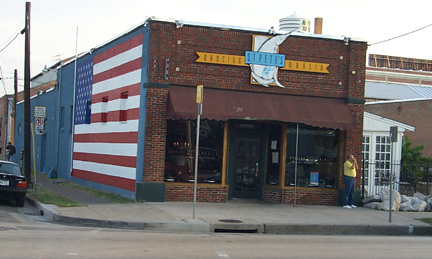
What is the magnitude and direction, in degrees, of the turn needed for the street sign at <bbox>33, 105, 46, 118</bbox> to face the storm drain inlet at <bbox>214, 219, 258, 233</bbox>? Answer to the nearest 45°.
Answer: approximately 45° to its left

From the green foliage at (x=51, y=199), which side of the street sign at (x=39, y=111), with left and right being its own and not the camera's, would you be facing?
front

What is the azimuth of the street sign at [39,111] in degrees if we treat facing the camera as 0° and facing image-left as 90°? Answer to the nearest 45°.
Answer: approximately 0°

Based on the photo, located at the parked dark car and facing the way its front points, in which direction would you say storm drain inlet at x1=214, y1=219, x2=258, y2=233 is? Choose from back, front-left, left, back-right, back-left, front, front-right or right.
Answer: back-right

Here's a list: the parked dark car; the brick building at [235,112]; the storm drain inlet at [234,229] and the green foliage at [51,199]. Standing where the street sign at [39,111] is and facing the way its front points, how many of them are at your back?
0

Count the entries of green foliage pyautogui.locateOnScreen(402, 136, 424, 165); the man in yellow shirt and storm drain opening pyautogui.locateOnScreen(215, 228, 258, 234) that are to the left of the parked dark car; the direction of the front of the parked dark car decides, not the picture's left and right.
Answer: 0

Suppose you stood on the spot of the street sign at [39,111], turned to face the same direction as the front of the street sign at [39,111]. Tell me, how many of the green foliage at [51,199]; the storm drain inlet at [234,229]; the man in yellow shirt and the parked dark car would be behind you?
0

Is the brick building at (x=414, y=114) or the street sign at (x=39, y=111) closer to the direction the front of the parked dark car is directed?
the street sign

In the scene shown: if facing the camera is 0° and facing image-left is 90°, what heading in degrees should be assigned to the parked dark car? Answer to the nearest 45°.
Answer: approximately 180°

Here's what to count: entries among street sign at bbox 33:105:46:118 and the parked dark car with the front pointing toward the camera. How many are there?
1

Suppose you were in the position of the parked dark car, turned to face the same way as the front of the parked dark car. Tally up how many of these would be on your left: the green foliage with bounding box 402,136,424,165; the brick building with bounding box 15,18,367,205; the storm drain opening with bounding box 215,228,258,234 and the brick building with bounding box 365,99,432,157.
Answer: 0
